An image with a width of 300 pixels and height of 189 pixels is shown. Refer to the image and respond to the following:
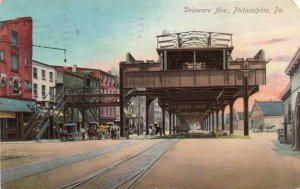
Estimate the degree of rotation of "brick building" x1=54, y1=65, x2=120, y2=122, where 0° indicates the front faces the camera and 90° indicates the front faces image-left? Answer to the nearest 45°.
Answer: approximately 315°

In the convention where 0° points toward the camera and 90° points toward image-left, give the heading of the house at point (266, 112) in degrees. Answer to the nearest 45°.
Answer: approximately 45°

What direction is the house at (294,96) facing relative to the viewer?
to the viewer's left

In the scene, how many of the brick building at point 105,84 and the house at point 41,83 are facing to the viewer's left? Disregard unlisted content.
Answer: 0

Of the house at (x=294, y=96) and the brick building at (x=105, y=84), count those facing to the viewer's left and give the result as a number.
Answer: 1
